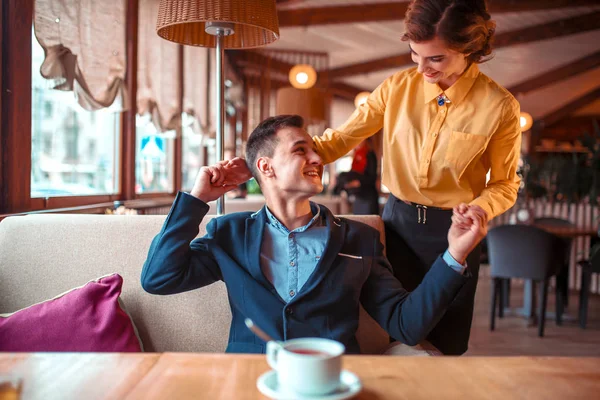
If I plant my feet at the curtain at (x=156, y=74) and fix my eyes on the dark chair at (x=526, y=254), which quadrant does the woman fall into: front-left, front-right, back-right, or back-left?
front-right

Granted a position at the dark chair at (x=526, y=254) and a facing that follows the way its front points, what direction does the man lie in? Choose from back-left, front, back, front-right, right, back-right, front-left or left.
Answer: back-right

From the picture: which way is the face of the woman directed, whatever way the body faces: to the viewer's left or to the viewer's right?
to the viewer's left

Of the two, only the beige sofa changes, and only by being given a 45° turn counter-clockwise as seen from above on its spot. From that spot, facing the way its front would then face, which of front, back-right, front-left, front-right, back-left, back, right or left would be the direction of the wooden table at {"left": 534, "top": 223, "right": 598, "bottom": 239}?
left

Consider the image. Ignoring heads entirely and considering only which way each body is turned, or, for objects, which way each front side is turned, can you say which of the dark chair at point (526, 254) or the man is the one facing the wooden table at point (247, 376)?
the man

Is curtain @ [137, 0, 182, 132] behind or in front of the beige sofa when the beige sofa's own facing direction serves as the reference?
behind

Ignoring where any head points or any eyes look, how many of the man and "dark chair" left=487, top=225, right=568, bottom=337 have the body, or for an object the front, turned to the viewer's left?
0

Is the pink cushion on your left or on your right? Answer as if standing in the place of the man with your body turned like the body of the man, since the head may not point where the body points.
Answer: on your right

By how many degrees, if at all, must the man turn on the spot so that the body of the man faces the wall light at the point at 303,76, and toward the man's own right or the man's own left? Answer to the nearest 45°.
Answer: approximately 180°

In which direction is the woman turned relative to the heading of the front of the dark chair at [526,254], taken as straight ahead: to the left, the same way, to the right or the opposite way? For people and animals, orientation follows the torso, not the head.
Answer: the opposite way

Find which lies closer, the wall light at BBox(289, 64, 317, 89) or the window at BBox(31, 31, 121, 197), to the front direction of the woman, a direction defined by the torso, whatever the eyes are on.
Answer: the window

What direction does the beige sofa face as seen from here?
toward the camera
